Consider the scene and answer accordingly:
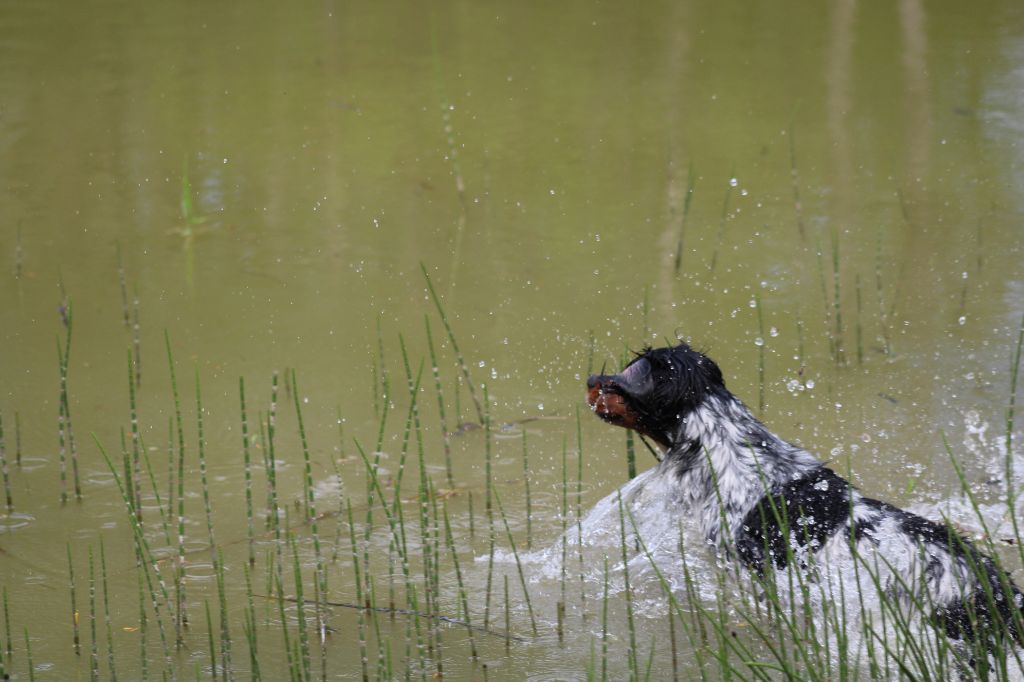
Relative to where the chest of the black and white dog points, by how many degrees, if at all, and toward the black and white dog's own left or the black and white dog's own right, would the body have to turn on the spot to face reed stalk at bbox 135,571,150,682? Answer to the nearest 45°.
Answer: approximately 45° to the black and white dog's own left

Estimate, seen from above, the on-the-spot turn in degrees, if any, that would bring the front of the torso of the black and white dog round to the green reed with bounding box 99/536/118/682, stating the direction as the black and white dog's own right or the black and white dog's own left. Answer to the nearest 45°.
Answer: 0° — it already faces it

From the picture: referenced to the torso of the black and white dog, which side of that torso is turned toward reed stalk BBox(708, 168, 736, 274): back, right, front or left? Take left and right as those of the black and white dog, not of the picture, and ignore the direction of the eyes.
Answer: right

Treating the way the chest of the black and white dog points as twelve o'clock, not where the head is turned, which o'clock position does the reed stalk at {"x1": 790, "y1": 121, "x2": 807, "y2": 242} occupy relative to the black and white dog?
The reed stalk is roughly at 3 o'clock from the black and white dog.

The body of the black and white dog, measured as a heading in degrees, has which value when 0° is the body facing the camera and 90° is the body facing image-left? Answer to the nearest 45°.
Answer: approximately 90°

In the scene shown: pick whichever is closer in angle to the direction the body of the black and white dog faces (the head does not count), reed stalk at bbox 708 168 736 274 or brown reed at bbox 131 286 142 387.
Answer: the brown reed

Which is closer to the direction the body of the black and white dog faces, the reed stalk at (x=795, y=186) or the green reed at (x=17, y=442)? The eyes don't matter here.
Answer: the green reed

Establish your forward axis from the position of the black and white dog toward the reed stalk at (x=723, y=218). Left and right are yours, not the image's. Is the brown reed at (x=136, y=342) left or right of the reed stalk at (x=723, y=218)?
left

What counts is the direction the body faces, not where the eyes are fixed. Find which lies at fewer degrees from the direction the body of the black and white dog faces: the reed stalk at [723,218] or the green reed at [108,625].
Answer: the green reed
